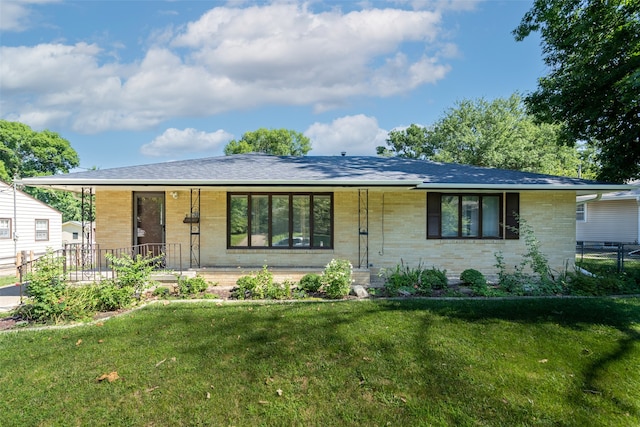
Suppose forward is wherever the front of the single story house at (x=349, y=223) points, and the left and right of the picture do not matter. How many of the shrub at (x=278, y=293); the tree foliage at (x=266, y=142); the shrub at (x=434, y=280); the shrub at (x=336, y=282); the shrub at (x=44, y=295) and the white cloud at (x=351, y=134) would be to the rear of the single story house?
2

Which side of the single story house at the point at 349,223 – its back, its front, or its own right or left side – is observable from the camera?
front

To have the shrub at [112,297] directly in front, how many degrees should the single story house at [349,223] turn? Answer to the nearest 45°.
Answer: approximately 45° to its right

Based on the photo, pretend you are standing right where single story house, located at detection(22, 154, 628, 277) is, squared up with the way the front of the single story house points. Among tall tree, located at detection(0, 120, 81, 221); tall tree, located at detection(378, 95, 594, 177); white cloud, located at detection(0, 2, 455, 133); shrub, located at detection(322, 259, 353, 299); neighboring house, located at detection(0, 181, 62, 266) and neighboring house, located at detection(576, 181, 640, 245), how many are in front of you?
1

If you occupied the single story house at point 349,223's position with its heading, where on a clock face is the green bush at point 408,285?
The green bush is roughly at 11 o'clock from the single story house.

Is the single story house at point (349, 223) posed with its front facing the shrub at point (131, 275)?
no

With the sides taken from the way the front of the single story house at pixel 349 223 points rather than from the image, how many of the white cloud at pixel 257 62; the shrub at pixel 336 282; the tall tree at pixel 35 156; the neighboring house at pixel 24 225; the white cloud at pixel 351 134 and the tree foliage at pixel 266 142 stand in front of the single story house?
1

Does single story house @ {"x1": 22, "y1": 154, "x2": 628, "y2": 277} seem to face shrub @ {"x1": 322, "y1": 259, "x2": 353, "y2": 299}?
yes

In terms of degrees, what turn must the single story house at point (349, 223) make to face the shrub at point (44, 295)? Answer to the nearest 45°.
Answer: approximately 45° to its right

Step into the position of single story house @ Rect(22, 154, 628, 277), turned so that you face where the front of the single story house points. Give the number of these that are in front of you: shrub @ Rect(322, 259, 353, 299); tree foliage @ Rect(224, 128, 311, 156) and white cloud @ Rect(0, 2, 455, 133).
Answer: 1

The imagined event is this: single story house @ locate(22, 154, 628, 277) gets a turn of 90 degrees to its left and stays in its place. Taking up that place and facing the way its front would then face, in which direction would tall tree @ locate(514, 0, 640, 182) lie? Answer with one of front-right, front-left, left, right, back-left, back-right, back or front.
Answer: front

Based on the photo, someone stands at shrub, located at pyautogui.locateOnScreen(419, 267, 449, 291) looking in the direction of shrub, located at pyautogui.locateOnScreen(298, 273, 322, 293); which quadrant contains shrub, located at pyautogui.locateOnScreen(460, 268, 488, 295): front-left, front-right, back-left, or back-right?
back-left

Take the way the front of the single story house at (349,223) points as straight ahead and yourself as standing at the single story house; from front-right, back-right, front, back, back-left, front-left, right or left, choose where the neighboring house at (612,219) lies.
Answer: back-left

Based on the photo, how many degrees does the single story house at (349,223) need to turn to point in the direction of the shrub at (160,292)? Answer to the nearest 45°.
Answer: approximately 45° to its right

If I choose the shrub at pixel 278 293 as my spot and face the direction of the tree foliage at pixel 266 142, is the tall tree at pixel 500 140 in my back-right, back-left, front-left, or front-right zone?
front-right

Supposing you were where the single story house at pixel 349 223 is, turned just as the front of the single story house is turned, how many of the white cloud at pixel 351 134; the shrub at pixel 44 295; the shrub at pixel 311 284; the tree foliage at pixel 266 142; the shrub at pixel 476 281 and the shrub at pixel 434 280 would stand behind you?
2

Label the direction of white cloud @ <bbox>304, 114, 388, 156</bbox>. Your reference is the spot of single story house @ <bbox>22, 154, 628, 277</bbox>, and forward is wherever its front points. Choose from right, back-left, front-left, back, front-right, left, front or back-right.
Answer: back

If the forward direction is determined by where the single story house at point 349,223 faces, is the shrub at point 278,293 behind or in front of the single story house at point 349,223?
in front

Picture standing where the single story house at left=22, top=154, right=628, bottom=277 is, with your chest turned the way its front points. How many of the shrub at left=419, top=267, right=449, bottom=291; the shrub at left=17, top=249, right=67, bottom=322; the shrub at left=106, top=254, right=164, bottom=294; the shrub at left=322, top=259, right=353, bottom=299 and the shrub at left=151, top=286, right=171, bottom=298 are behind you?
0

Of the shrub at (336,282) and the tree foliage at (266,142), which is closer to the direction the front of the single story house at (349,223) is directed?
the shrub

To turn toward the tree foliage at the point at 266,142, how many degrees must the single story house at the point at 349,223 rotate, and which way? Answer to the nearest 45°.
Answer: approximately 180°
